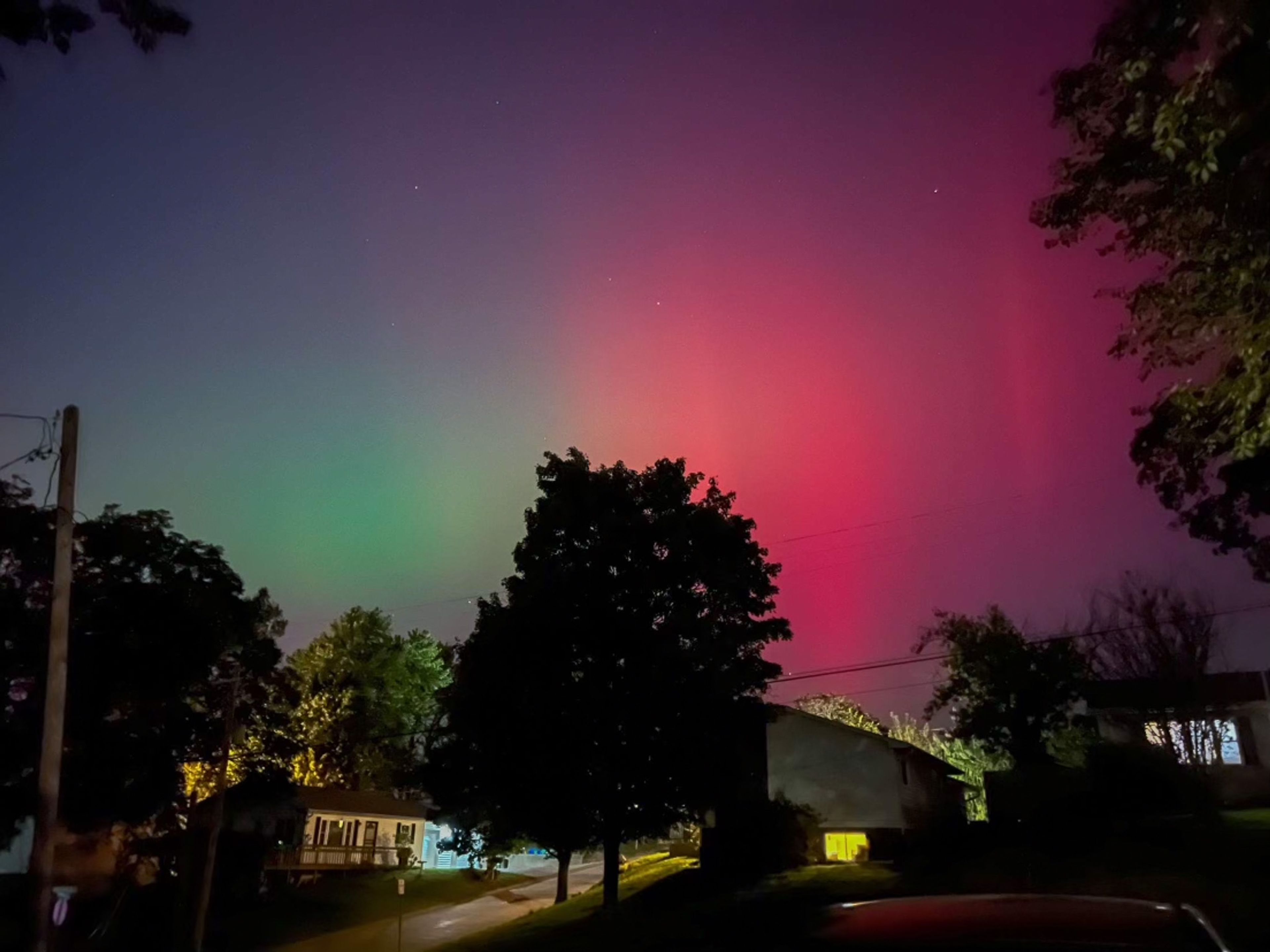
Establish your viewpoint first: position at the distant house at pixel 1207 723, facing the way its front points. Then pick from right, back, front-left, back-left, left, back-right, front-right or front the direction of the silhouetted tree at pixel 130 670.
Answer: front

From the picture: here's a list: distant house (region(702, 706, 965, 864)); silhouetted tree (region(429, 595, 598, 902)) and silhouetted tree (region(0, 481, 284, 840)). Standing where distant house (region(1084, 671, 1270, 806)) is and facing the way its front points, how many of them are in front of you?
3

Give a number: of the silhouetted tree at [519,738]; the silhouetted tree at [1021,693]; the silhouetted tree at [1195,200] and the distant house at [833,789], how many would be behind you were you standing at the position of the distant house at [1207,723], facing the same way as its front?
0

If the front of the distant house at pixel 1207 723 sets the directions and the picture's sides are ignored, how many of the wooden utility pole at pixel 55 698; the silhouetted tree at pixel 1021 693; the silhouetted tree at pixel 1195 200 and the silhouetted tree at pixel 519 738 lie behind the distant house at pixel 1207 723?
0

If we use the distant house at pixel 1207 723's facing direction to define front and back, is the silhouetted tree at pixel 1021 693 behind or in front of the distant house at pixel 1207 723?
in front

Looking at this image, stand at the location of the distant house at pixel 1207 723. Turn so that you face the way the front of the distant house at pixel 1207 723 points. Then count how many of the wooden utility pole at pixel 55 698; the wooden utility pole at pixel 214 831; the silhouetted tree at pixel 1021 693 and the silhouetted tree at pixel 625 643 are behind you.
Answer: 0

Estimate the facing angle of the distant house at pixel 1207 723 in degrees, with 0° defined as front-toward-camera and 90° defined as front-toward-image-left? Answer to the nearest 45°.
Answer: approximately 45°

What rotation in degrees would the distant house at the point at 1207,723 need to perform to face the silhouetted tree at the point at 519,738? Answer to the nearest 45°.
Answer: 0° — it already faces it

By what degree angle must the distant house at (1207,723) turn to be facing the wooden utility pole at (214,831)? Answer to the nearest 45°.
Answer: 0° — it already faces it

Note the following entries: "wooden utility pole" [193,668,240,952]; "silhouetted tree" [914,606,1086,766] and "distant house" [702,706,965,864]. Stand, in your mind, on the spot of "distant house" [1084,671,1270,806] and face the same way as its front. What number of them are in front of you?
3

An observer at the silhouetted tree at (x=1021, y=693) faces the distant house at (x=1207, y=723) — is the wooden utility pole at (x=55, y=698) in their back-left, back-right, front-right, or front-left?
back-right

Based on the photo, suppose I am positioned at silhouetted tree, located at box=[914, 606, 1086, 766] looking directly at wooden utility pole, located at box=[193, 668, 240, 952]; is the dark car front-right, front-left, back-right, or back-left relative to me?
front-left
